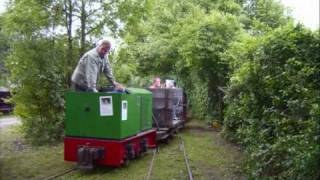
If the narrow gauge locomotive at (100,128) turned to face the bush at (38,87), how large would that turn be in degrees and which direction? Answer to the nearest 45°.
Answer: approximately 90° to its right

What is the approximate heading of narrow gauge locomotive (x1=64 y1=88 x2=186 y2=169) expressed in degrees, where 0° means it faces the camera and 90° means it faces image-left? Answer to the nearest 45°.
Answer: approximately 45°

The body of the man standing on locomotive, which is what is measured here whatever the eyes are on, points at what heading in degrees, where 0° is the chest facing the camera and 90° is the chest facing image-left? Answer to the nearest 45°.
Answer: approximately 315°

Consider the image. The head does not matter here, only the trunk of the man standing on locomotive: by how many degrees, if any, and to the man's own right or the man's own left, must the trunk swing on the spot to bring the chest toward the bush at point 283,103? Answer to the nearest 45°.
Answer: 0° — they already face it
